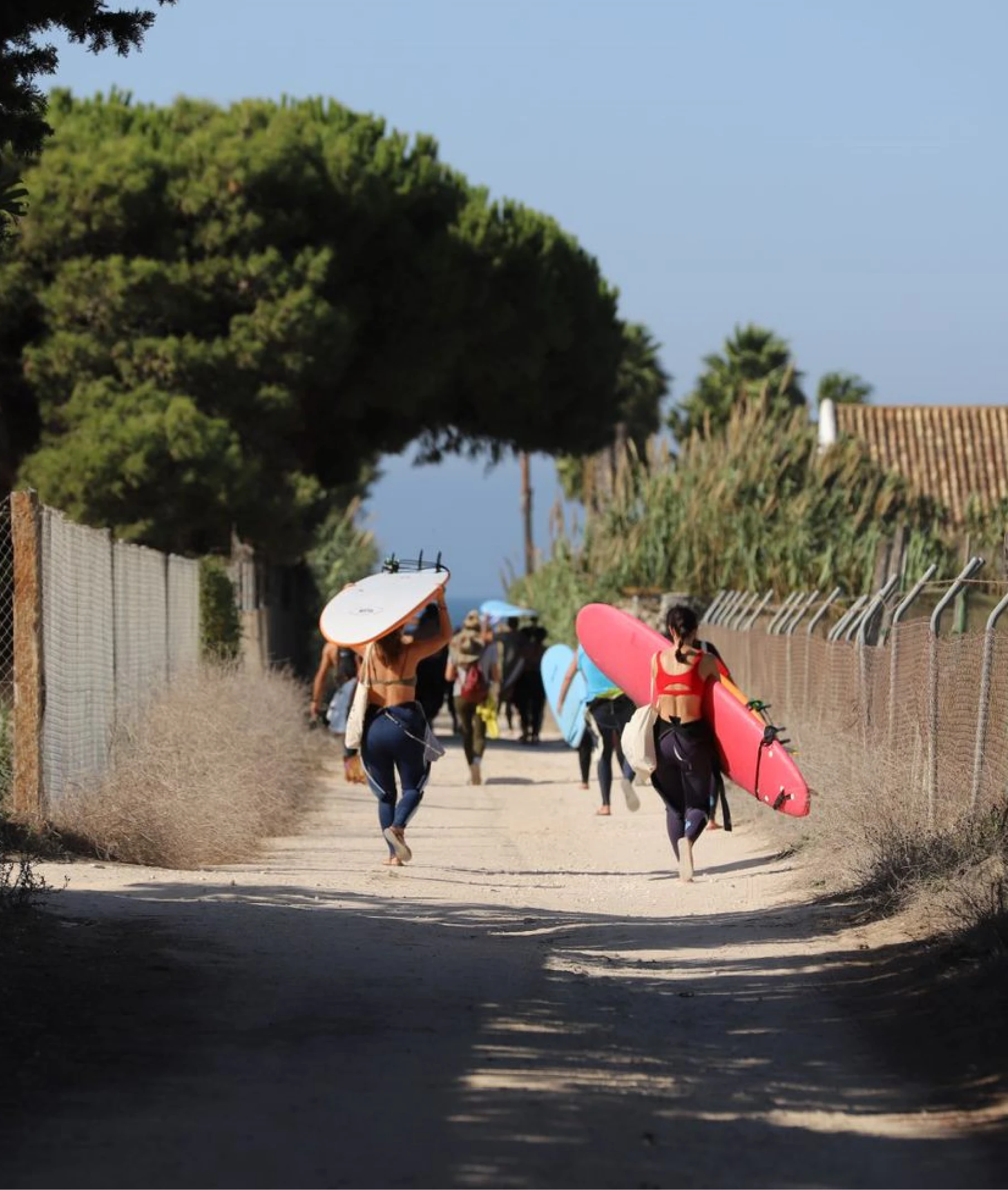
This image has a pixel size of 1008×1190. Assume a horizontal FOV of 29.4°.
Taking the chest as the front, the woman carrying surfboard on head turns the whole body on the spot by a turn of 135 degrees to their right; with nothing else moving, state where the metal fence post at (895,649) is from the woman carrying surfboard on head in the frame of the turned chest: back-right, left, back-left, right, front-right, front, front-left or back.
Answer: front-left

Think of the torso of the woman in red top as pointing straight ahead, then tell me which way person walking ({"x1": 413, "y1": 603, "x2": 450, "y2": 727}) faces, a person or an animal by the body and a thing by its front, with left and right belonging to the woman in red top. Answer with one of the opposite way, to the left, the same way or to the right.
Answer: the same way

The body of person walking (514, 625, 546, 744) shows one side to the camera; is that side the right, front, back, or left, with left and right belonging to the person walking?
back

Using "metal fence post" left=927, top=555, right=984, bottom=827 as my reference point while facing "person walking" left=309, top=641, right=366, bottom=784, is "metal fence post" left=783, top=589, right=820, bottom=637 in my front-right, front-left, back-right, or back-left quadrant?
front-right

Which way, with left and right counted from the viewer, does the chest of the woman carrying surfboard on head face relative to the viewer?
facing away from the viewer

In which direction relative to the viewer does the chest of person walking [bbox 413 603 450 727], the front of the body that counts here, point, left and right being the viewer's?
facing away from the viewer

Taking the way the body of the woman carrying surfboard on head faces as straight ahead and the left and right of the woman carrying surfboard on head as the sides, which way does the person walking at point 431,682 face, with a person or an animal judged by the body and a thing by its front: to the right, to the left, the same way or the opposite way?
the same way

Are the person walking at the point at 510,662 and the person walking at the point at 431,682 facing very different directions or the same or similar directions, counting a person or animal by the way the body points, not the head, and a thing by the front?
same or similar directions

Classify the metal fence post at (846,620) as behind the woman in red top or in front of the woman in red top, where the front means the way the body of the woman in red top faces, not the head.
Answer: in front

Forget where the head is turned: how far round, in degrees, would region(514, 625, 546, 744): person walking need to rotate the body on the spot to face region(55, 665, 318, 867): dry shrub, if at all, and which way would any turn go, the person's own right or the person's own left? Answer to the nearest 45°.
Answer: approximately 180°

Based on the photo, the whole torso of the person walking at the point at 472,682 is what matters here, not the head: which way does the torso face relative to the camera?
away from the camera

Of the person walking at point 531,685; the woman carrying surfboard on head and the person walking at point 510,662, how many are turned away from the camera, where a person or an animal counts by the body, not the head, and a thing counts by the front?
3

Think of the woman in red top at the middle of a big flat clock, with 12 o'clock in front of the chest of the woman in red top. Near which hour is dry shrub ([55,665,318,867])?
The dry shrub is roughly at 10 o'clock from the woman in red top.

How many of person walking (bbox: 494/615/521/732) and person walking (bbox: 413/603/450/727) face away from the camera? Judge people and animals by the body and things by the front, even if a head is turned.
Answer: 2

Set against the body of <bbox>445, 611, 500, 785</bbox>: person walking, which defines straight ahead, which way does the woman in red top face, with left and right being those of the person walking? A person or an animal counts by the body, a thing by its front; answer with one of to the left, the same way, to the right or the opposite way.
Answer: the same way

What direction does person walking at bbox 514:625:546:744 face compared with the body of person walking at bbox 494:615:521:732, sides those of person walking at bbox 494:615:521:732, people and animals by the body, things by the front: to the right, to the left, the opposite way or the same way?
the same way

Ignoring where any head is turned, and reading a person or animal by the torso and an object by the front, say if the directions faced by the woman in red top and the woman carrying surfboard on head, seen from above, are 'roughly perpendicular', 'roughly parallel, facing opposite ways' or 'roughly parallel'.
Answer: roughly parallel

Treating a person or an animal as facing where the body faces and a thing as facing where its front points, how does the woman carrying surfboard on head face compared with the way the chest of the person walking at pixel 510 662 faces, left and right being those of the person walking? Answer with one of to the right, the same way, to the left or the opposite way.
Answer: the same way

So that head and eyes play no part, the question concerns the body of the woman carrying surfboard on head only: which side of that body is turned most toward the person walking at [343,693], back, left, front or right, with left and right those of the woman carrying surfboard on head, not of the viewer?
front

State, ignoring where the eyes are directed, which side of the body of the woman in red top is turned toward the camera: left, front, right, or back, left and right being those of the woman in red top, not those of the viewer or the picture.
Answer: back

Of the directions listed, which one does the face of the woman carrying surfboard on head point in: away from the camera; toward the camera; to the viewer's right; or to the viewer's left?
away from the camera
